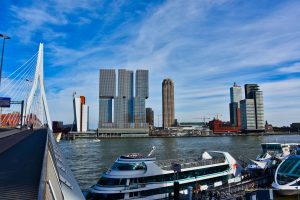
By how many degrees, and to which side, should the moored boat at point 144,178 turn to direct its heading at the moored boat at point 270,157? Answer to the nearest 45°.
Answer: approximately 180°

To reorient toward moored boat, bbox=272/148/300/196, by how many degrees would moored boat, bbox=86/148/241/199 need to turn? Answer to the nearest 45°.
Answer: approximately 135° to its left

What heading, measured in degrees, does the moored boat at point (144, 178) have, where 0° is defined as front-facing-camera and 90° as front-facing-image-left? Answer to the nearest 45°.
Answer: approximately 45°
